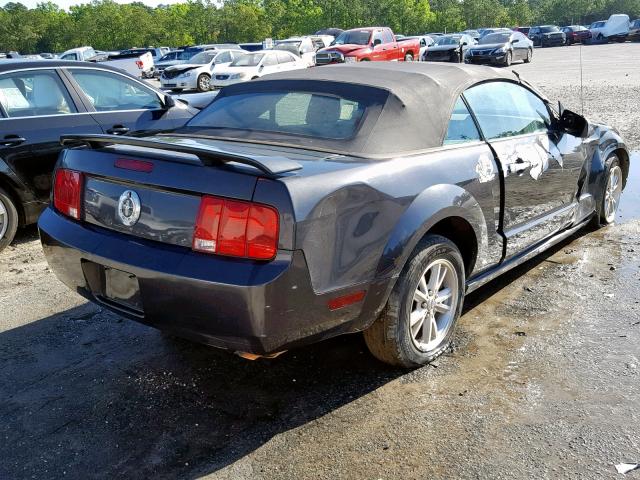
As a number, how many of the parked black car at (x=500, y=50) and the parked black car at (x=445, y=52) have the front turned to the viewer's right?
0

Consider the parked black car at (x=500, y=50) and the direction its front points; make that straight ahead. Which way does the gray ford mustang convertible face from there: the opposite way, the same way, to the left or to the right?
the opposite way

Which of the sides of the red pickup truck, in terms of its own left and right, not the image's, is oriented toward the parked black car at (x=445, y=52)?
back

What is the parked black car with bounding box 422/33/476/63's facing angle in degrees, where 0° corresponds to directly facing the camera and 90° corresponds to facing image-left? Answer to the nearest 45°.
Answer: approximately 45°

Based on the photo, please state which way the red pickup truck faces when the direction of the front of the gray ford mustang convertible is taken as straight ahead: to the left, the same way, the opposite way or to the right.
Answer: the opposite way

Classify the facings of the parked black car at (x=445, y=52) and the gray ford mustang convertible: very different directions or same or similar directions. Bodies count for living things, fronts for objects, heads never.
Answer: very different directions

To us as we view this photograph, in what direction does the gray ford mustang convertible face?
facing away from the viewer and to the right of the viewer

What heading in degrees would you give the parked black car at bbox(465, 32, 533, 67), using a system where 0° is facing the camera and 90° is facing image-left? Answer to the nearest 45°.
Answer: approximately 45°

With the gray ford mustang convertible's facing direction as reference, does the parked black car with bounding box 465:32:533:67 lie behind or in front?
in front

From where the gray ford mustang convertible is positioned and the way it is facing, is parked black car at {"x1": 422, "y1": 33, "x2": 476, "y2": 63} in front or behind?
in front

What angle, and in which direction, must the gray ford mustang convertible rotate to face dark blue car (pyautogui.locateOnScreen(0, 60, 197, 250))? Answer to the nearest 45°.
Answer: approximately 90° to its left

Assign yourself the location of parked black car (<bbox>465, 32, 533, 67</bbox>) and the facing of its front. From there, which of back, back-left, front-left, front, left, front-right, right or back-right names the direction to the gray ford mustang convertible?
front-left

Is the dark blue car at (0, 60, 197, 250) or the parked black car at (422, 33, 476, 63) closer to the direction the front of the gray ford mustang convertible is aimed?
the parked black car
